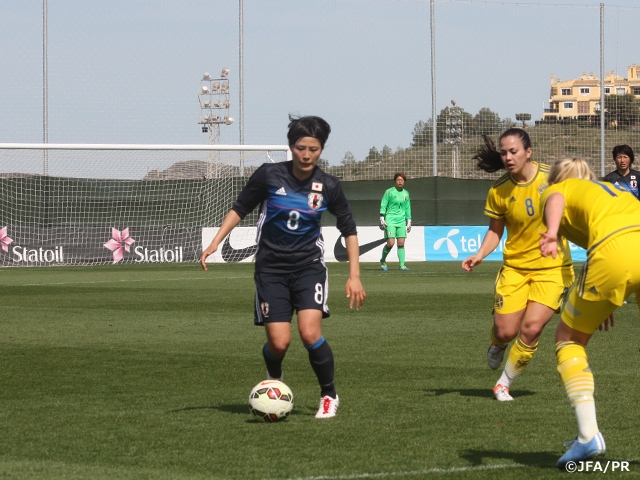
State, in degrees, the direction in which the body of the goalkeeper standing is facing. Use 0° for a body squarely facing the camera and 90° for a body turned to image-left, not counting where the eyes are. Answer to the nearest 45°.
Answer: approximately 0°

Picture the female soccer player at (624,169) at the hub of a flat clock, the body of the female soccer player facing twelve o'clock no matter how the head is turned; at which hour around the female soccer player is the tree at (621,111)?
The tree is roughly at 6 o'clock from the female soccer player.

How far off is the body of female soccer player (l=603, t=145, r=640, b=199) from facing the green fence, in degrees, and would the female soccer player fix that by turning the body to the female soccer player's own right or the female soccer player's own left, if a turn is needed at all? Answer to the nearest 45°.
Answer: approximately 135° to the female soccer player's own right

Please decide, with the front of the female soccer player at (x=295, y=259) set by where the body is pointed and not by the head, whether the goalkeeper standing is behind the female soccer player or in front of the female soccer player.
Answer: behind

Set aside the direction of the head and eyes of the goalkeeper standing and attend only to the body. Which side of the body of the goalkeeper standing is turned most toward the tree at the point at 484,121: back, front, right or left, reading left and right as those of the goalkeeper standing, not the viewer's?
back

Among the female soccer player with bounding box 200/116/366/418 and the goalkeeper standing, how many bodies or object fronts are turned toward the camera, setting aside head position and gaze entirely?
2

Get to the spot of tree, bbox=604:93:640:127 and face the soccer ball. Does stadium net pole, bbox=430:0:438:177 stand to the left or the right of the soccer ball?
right

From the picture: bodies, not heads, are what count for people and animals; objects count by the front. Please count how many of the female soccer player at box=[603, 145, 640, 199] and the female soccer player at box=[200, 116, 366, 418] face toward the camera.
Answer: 2

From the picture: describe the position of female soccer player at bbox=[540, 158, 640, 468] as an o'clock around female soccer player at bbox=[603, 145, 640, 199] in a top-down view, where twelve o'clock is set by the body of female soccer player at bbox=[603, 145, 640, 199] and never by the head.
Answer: female soccer player at bbox=[540, 158, 640, 468] is roughly at 12 o'clock from female soccer player at bbox=[603, 145, 640, 199].
